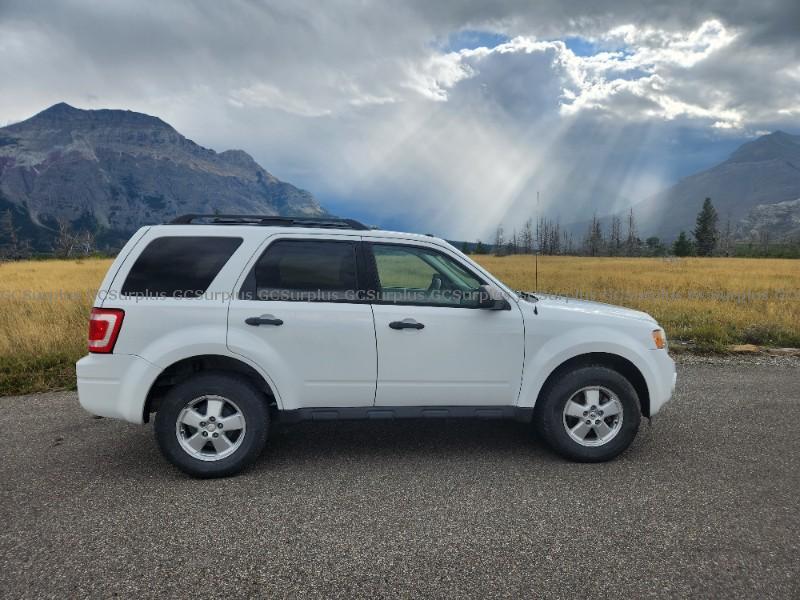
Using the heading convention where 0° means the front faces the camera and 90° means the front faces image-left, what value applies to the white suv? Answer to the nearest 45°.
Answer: approximately 270°
